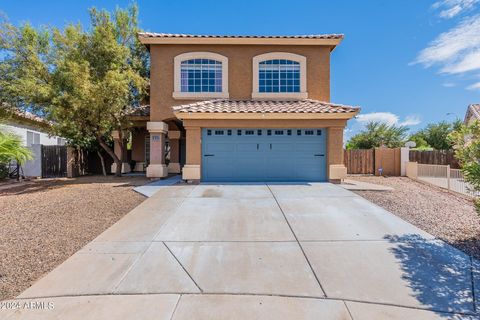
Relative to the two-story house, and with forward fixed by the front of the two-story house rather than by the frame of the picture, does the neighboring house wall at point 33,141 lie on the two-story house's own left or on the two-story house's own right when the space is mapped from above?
on the two-story house's own right

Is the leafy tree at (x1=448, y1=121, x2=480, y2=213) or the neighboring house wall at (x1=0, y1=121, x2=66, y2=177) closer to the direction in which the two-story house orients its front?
the leafy tree

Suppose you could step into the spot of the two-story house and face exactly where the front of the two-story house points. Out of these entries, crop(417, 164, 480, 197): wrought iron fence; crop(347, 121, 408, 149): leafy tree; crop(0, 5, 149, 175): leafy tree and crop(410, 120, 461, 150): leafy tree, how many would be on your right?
1

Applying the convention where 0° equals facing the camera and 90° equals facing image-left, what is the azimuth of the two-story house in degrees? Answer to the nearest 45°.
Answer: approximately 0°

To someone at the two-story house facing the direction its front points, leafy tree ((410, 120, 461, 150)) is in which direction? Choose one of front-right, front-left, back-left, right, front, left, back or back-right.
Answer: back-left

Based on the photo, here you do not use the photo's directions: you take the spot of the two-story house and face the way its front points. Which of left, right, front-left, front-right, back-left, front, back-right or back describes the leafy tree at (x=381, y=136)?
back-left

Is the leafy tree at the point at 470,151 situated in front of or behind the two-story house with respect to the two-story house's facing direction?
in front

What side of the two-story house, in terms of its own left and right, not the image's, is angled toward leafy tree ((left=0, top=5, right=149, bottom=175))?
right

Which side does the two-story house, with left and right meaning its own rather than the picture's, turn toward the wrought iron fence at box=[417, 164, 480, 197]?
left
